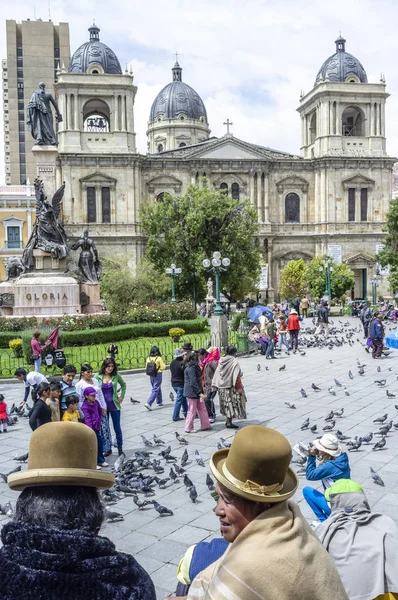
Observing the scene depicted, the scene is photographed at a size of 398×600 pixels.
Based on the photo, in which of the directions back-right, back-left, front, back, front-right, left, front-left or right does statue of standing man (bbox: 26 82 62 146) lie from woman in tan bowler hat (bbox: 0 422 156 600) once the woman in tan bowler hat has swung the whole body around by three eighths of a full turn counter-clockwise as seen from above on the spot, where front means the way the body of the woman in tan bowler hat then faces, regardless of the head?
back-right

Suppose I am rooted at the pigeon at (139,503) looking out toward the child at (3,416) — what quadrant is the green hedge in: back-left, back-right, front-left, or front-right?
front-right

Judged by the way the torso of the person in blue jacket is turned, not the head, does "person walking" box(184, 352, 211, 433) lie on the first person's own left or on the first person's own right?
on the first person's own right

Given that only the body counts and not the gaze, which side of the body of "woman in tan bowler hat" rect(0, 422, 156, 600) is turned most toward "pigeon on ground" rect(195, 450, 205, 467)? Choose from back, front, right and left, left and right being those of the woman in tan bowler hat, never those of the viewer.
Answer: front

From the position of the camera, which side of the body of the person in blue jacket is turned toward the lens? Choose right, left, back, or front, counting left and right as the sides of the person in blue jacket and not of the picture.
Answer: left

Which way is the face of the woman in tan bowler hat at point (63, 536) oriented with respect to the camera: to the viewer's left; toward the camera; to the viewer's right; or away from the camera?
away from the camera

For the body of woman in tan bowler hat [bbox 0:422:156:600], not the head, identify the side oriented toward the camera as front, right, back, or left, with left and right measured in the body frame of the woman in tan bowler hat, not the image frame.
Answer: back

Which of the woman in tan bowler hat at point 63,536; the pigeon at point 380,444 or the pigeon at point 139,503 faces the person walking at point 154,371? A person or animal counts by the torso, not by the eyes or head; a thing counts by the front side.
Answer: the woman in tan bowler hat

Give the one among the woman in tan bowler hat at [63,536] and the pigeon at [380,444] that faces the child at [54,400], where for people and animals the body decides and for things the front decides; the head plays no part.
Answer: the woman in tan bowler hat
